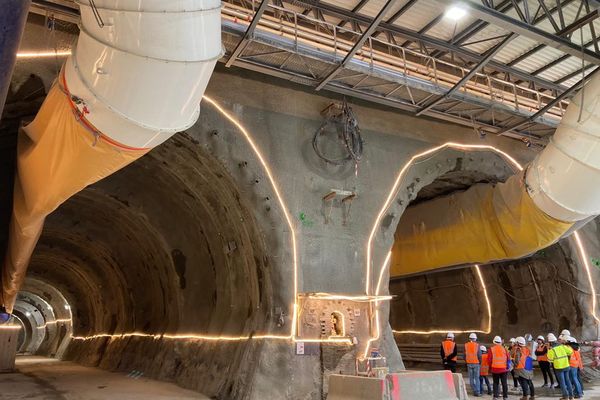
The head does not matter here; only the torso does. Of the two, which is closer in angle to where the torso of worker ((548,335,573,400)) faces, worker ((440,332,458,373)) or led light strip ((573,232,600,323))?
the led light strip

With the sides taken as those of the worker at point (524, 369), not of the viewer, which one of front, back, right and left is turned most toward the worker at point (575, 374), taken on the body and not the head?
right

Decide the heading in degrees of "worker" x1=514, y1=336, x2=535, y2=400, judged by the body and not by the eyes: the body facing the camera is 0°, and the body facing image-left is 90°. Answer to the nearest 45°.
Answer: approximately 135°

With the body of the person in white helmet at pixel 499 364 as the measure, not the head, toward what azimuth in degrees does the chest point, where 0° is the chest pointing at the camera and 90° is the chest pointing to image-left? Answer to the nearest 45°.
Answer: approximately 180°

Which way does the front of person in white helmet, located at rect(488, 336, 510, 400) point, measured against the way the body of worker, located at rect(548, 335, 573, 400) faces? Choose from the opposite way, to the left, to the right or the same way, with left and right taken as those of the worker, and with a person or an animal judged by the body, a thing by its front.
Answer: the same way

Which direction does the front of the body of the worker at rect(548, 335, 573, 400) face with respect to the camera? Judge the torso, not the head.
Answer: away from the camera
